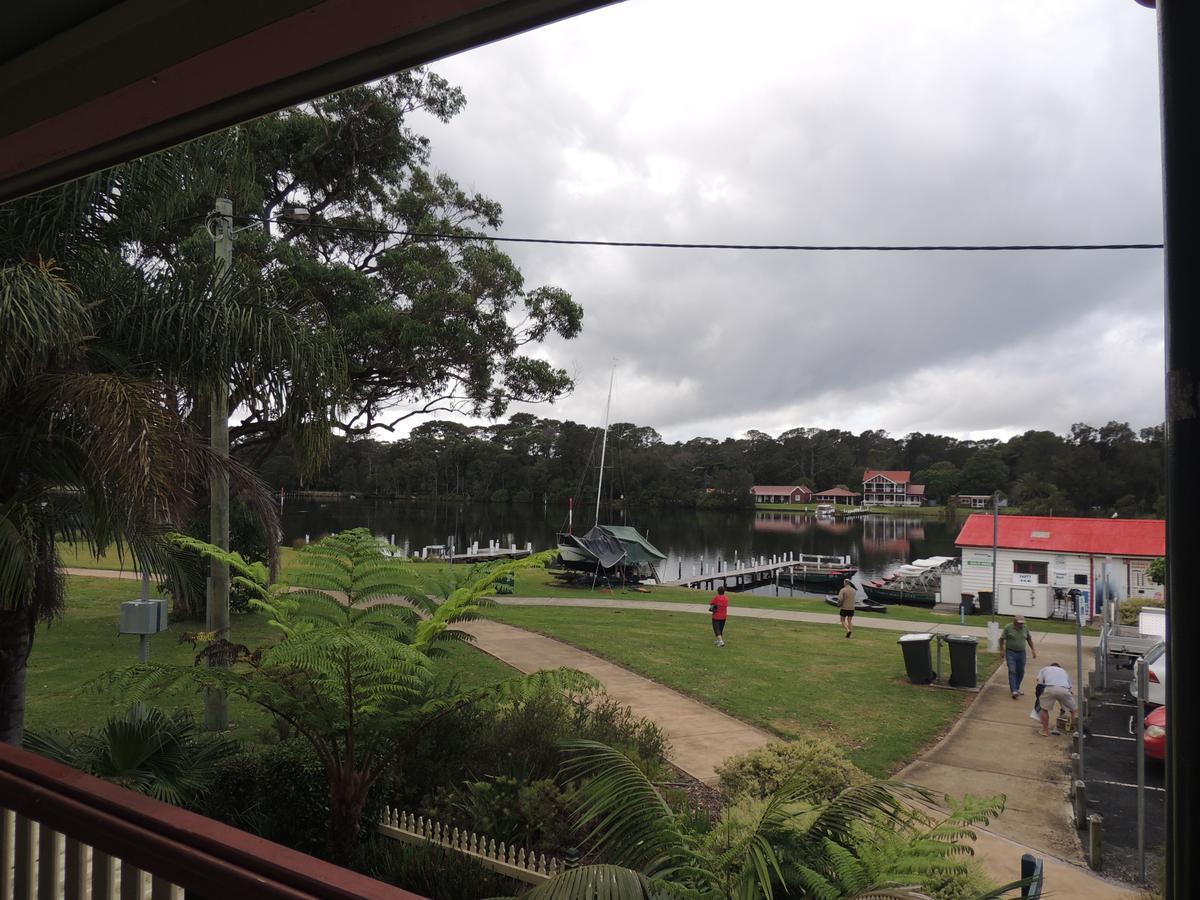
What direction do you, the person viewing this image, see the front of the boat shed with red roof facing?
facing the viewer

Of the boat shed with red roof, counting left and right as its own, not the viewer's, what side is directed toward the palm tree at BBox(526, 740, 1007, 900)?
front

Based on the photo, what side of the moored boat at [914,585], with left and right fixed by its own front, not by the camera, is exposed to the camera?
left

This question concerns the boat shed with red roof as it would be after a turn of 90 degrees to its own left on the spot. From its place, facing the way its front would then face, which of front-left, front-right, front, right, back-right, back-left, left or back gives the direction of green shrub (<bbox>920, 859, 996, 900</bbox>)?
right

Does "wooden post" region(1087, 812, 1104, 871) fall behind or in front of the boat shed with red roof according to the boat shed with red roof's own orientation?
in front
